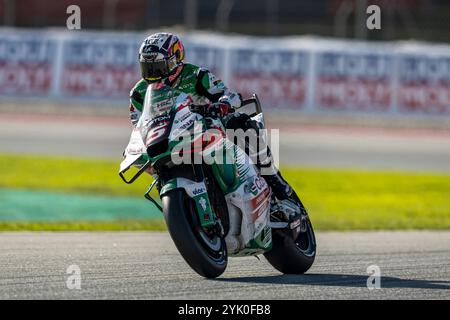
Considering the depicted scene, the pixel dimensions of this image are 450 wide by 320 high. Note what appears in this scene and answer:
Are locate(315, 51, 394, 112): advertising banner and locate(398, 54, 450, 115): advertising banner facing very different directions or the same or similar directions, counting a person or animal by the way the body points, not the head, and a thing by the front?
same or similar directions

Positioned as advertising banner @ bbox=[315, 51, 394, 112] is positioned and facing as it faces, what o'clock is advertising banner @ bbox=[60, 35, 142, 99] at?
advertising banner @ bbox=[60, 35, 142, 99] is roughly at 3 o'clock from advertising banner @ bbox=[315, 51, 394, 112].

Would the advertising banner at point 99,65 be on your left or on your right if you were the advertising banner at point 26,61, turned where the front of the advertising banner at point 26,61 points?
on your left

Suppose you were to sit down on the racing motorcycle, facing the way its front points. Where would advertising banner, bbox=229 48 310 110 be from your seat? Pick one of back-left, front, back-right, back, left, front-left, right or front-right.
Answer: back-right

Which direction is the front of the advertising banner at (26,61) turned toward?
toward the camera

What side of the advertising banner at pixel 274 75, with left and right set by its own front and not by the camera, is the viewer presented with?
front

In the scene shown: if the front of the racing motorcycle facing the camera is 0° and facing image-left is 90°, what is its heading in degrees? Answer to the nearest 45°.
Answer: approximately 45°

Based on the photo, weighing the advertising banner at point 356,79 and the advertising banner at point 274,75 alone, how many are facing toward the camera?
2

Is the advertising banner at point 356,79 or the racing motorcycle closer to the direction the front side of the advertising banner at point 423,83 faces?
the racing motorcycle

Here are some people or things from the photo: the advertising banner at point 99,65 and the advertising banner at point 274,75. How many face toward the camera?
2

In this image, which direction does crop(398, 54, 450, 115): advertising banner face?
toward the camera

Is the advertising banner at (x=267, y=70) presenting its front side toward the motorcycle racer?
yes

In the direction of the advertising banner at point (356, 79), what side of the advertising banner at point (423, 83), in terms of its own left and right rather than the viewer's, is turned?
right

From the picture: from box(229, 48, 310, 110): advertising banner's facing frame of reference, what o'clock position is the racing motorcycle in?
The racing motorcycle is roughly at 12 o'clock from the advertising banner.

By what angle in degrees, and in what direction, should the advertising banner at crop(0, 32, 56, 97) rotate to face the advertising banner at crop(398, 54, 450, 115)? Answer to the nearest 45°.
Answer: approximately 90° to its left

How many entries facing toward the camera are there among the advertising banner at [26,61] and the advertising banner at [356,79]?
2

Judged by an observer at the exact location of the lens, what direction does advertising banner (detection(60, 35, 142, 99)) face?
facing the viewer
